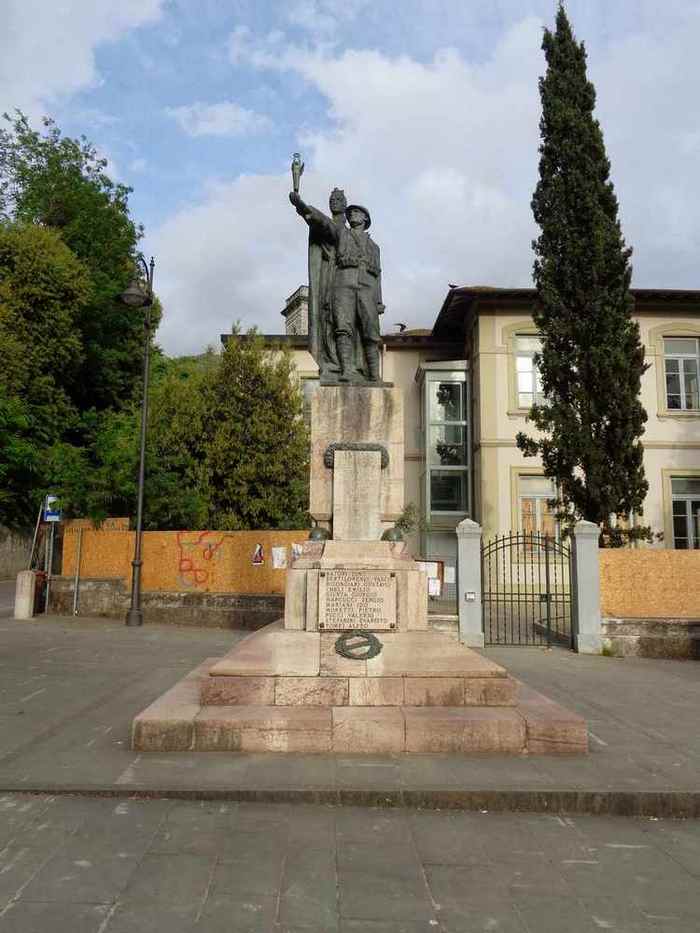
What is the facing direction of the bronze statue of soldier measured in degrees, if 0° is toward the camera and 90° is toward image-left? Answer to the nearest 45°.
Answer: approximately 0°

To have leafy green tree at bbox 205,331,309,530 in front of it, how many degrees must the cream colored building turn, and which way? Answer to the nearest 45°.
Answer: approximately 45° to its right

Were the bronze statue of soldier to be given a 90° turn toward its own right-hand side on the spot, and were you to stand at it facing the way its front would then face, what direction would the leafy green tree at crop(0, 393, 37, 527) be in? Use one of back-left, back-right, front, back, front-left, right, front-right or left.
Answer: front-right

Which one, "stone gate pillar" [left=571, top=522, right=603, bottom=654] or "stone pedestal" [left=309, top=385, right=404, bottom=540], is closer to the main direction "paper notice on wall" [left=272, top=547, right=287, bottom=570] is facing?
the stone pedestal

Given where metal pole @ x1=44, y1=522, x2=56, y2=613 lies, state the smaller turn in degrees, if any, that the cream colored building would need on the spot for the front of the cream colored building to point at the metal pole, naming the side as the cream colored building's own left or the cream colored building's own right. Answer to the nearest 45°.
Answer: approximately 45° to the cream colored building's own right

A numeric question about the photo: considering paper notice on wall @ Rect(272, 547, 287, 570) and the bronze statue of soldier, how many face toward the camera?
2

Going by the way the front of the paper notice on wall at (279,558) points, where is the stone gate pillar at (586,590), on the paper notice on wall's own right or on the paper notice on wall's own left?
on the paper notice on wall's own left

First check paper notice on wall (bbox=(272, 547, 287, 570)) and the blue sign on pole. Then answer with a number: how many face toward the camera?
2

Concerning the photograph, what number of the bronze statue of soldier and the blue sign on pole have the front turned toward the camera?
2

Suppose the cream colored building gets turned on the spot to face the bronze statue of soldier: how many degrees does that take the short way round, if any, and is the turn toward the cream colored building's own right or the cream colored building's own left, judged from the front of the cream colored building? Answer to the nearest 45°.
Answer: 0° — it already faces it

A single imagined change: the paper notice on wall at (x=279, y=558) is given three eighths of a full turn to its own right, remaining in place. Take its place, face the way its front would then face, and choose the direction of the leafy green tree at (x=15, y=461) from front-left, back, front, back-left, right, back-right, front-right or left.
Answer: front

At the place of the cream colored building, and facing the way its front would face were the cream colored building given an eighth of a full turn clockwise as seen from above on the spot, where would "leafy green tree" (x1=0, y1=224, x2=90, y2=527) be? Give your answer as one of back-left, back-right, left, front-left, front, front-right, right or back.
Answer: front-right
